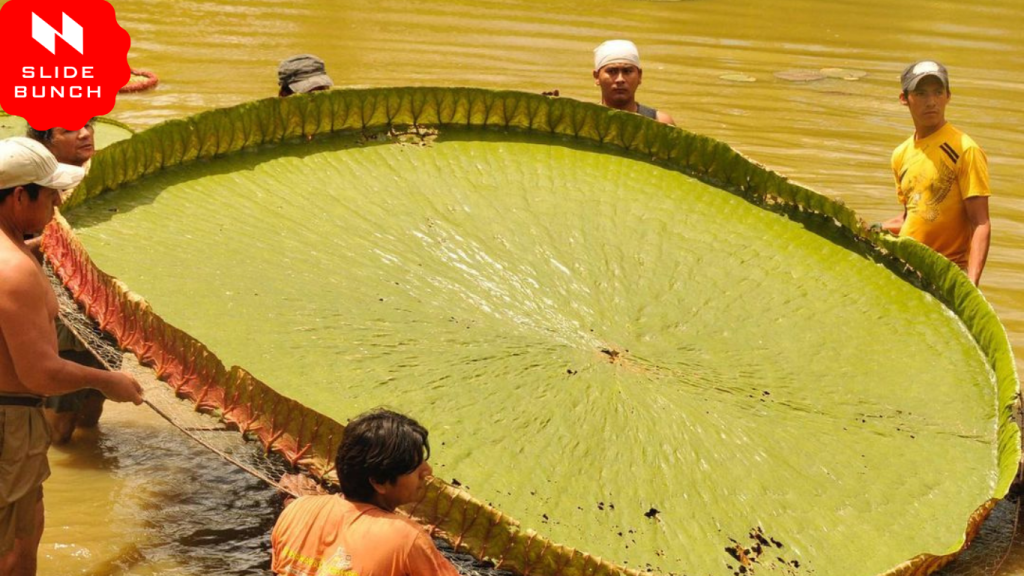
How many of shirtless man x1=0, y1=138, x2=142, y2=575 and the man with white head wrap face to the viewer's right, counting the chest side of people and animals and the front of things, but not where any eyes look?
1

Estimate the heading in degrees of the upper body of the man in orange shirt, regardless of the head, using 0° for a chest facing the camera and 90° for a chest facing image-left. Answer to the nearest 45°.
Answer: approximately 225°

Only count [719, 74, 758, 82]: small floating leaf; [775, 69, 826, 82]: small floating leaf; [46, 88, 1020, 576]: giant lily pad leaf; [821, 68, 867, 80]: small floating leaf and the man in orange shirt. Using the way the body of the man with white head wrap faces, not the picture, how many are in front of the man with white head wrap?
2

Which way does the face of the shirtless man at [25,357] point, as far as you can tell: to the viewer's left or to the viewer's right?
to the viewer's right

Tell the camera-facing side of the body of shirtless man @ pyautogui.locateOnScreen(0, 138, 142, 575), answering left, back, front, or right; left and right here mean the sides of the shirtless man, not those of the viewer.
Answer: right

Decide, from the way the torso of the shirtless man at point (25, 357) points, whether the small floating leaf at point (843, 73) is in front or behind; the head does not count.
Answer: in front

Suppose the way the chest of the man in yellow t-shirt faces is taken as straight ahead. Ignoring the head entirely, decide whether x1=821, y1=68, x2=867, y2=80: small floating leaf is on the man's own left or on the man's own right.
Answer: on the man's own right

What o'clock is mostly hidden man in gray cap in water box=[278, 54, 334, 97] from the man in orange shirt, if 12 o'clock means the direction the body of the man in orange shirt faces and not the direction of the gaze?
The mostly hidden man in gray cap in water is roughly at 10 o'clock from the man in orange shirt.

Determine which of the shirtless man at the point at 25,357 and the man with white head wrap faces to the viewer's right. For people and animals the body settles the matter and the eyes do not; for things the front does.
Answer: the shirtless man
